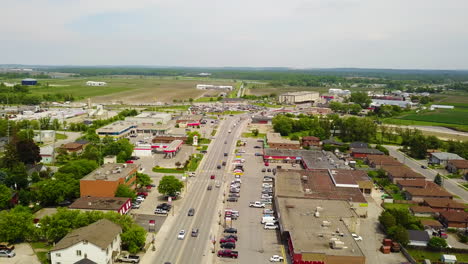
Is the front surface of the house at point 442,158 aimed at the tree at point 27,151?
yes

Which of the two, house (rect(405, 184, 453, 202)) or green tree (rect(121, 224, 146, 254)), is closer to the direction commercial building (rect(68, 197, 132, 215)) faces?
the house

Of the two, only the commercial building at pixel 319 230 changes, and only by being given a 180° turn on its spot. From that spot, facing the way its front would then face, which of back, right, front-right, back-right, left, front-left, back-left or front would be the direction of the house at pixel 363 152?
left

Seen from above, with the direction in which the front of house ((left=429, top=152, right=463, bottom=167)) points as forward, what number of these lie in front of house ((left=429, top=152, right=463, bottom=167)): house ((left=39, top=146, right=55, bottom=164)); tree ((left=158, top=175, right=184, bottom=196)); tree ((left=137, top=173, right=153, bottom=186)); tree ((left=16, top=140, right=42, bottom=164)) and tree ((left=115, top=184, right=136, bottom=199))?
5

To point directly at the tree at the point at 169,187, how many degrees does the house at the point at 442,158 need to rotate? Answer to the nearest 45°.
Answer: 0° — it already faces it

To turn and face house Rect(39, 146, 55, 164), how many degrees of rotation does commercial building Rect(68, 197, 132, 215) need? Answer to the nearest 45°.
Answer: approximately 90° to its left

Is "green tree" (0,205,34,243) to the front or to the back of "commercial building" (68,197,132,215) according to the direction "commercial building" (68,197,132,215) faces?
to the back

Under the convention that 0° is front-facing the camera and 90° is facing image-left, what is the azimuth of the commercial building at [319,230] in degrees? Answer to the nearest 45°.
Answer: approximately 90°

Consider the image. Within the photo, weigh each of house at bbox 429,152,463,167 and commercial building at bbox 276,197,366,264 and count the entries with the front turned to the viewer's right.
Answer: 0

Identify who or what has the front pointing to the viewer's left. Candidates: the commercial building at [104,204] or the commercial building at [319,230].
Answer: the commercial building at [319,230]

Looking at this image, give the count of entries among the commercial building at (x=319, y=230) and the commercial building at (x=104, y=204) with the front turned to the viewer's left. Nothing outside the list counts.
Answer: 1

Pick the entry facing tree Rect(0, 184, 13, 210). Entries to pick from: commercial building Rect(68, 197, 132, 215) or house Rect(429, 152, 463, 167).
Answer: the house

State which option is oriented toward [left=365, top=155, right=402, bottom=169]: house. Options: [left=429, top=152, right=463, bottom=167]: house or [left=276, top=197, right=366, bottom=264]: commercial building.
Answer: [left=429, top=152, right=463, bottom=167]: house

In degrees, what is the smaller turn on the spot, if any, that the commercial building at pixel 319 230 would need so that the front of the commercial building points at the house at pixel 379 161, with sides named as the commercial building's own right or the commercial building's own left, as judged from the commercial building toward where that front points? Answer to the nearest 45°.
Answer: approximately 90° to the commercial building's own right

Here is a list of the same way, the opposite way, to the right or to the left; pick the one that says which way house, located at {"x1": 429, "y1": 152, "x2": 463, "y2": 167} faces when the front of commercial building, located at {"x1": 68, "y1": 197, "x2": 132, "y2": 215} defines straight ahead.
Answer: the opposite way

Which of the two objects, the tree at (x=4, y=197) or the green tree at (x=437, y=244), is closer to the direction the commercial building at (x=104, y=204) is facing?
the green tree

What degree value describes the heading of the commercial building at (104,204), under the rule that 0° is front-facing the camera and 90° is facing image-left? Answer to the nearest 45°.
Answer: approximately 270°
